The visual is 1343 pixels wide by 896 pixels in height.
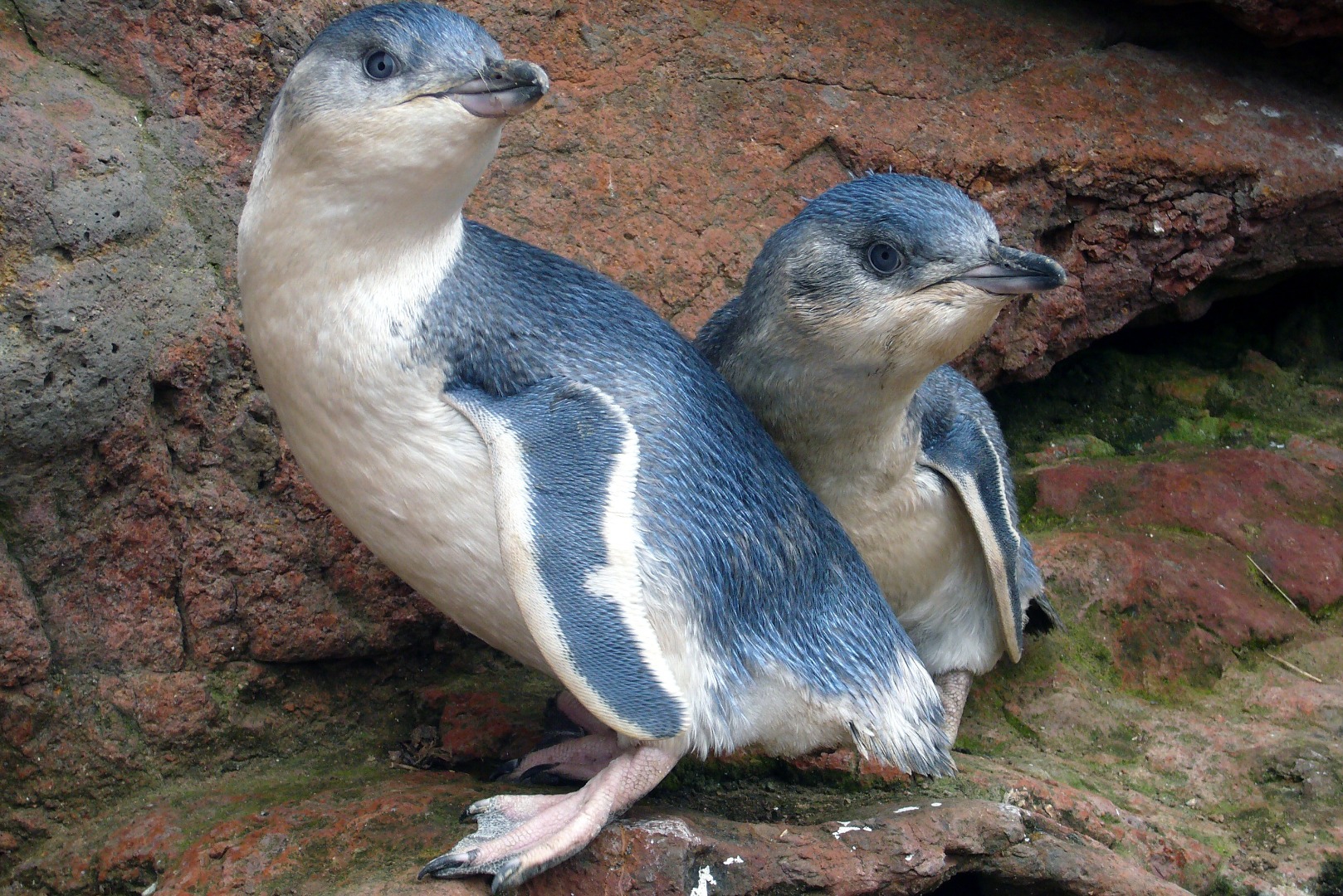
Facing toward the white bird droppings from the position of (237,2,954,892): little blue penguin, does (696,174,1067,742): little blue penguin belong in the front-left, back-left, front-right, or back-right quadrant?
front-left

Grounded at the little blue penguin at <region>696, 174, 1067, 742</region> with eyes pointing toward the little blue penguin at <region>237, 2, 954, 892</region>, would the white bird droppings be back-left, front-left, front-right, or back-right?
front-left

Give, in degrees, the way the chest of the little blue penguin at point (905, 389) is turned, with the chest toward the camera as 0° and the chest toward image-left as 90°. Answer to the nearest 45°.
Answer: approximately 45°

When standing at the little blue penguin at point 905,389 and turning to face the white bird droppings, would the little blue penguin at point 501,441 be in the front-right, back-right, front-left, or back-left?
front-right

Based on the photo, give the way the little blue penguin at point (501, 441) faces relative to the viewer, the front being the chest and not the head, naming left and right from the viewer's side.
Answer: facing to the left of the viewer

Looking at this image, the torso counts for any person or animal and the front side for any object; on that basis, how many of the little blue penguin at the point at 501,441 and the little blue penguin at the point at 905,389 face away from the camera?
0

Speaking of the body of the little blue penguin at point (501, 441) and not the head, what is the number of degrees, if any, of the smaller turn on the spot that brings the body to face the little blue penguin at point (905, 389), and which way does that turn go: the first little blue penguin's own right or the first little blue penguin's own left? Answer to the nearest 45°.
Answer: approximately 135° to the first little blue penguin's own right
